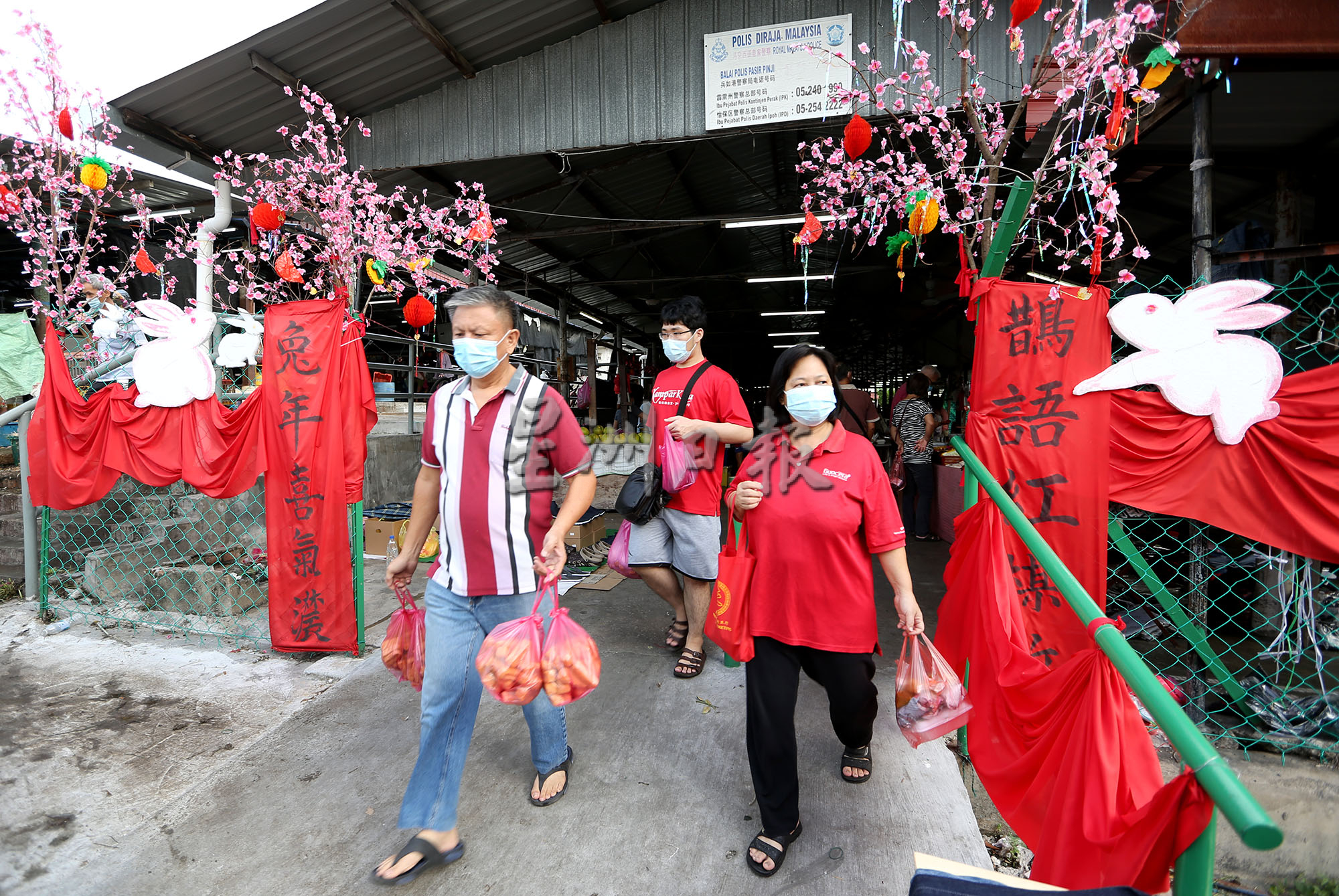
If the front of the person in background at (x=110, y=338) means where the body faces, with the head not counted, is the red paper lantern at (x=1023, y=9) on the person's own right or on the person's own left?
on the person's own left

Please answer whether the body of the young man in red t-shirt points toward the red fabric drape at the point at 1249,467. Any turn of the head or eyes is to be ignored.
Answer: no

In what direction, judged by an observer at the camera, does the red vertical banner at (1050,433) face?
facing the viewer

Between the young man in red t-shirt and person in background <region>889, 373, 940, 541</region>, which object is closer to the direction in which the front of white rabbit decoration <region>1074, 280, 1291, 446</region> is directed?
the young man in red t-shirt

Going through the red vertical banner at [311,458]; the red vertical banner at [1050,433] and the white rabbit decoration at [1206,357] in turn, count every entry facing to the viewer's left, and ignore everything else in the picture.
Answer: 1

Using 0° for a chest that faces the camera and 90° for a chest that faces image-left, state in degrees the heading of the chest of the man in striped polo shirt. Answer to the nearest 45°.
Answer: approximately 45°

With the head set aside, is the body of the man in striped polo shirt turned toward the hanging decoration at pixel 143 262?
no

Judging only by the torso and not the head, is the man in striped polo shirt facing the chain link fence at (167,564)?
no

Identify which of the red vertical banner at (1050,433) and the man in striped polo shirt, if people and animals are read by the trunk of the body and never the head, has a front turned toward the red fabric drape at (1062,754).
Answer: the red vertical banner

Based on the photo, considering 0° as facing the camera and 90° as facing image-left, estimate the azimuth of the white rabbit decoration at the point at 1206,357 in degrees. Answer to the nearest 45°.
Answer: approximately 90°

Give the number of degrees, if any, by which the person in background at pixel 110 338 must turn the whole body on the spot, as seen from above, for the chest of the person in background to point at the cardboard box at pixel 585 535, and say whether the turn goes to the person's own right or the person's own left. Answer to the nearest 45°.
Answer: approximately 90° to the person's own left

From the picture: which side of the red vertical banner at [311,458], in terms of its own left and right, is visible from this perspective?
front

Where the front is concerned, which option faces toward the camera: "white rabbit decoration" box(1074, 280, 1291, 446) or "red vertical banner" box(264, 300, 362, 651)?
the red vertical banner

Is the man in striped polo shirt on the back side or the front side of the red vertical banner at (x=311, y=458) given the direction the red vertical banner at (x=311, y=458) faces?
on the front side

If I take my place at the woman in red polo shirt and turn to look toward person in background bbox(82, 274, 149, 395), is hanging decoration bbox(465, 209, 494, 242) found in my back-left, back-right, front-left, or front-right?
front-right

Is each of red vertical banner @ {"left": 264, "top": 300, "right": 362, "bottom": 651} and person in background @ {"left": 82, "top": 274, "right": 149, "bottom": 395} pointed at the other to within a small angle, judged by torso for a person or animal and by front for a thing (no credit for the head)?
no

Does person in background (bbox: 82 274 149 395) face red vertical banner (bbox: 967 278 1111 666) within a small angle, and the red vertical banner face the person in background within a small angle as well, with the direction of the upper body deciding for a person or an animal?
no
